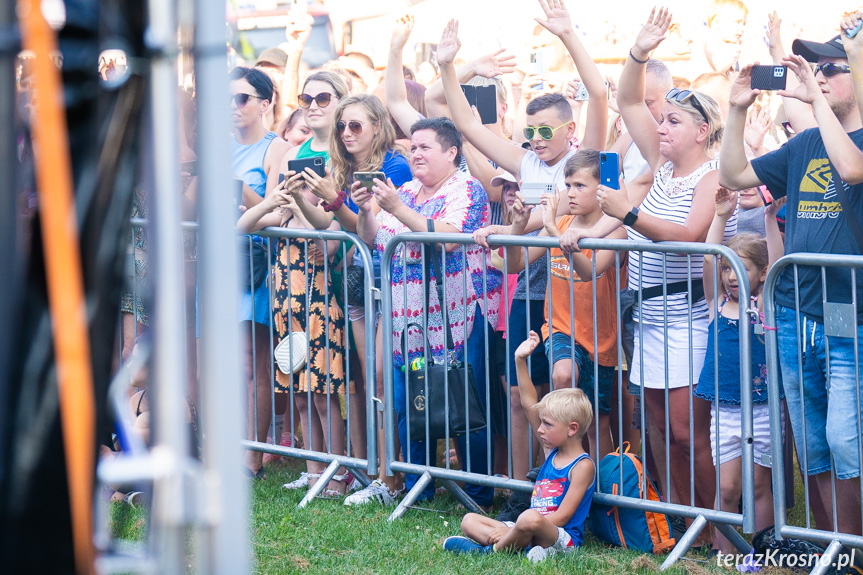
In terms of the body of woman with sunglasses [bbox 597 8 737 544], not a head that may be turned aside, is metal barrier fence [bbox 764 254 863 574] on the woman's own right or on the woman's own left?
on the woman's own left

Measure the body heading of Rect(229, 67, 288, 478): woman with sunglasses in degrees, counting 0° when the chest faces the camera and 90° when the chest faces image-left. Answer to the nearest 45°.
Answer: approximately 45°

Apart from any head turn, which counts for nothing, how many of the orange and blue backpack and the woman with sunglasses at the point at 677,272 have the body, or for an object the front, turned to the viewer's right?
0

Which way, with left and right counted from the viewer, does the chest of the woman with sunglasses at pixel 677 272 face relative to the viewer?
facing the viewer and to the left of the viewer

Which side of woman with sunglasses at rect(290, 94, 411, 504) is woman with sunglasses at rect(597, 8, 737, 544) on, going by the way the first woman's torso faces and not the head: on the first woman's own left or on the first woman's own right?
on the first woman's own left

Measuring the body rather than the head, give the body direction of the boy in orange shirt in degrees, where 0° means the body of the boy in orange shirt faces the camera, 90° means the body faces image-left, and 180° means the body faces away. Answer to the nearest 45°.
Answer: approximately 45°

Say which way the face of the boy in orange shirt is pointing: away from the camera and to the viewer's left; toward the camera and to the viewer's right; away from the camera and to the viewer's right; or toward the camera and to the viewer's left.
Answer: toward the camera and to the viewer's left

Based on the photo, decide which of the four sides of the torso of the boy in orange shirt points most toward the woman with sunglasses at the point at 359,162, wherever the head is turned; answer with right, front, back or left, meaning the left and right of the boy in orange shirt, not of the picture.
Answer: right

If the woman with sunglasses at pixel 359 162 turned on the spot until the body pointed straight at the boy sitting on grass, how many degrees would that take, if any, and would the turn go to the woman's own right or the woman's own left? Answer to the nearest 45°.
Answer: approximately 90° to the woman's own left
